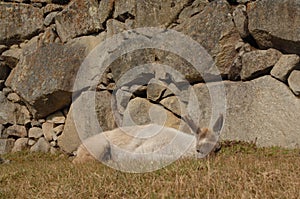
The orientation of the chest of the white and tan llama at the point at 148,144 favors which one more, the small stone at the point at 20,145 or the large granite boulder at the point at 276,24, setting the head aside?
the large granite boulder

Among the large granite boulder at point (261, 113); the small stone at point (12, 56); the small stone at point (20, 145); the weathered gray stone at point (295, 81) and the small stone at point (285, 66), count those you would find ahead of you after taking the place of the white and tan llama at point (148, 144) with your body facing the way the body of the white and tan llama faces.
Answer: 3

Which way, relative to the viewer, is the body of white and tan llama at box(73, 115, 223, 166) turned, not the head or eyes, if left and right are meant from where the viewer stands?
facing to the right of the viewer

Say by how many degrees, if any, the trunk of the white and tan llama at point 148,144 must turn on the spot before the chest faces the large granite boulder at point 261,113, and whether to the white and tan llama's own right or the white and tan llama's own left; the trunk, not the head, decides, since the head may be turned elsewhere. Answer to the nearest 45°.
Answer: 0° — it already faces it

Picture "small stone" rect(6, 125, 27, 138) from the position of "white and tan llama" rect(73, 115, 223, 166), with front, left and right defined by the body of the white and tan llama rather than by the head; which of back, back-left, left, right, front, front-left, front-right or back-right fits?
back-left

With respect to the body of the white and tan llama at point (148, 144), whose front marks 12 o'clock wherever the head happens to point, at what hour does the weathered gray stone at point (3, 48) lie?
The weathered gray stone is roughly at 8 o'clock from the white and tan llama.

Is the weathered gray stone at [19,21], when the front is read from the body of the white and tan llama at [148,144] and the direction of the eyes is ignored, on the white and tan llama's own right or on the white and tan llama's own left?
on the white and tan llama's own left

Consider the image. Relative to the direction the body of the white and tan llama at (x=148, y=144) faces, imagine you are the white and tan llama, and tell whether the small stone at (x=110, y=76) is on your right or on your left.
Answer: on your left

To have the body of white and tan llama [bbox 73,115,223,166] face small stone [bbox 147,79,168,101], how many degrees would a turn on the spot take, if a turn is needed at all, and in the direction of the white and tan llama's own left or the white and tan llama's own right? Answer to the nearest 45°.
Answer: approximately 90° to the white and tan llama's own left

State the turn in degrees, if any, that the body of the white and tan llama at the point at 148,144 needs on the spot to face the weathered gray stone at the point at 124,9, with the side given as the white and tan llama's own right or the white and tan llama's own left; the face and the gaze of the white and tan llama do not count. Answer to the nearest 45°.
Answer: approximately 90° to the white and tan llama's own left

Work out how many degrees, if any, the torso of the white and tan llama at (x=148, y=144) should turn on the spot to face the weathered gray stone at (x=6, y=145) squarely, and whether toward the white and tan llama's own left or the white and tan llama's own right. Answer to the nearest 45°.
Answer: approximately 135° to the white and tan llama's own left

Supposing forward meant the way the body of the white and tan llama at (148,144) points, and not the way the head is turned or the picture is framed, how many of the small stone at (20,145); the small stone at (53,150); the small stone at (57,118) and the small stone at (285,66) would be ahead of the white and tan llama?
1
